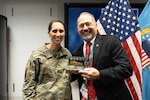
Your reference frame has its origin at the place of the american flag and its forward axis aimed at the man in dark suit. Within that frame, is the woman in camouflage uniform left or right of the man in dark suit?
right

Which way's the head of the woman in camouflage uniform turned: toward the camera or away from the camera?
toward the camera

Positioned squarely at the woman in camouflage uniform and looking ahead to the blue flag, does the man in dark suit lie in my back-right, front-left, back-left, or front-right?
front-right

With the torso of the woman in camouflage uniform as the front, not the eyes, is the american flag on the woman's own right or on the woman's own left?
on the woman's own left

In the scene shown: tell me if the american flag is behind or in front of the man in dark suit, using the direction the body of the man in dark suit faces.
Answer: behind

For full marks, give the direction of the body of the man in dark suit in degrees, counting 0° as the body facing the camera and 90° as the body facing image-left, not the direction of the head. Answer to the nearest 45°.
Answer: approximately 45°

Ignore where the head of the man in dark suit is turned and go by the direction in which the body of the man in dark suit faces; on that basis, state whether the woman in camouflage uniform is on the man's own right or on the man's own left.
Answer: on the man's own right

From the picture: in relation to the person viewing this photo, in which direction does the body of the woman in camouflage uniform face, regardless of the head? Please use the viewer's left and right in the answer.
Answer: facing the viewer and to the right of the viewer

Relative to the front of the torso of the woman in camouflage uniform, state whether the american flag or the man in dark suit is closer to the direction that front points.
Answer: the man in dark suit

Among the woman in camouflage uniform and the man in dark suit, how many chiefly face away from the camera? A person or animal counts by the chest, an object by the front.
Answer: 0

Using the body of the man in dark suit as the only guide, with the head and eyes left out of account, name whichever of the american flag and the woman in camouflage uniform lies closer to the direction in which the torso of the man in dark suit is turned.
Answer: the woman in camouflage uniform
